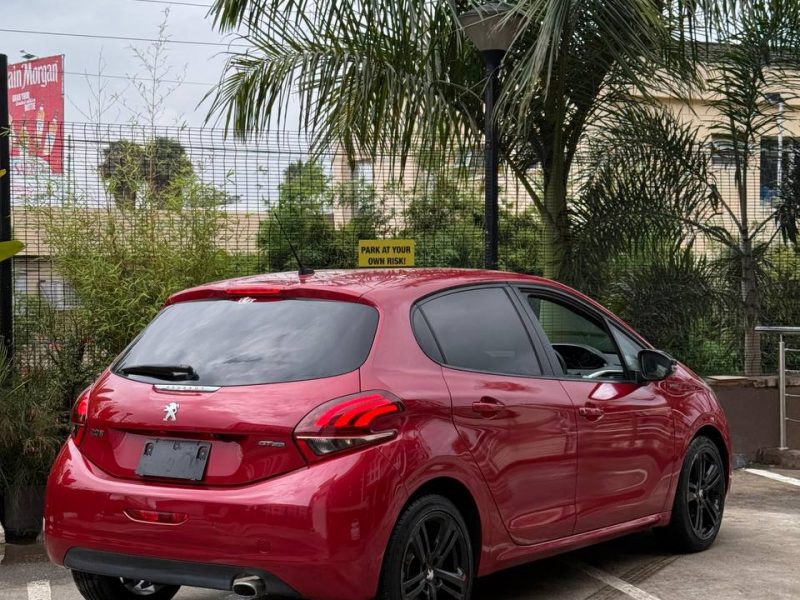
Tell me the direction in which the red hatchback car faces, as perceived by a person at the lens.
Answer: facing away from the viewer and to the right of the viewer

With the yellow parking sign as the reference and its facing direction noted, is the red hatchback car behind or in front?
in front

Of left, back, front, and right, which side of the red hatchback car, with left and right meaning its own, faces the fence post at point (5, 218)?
left

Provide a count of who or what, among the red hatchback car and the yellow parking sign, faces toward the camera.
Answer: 1

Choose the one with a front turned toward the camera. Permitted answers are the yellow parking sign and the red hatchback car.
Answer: the yellow parking sign

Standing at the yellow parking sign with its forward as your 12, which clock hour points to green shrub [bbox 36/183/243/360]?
The green shrub is roughly at 2 o'clock from the yellow parking sign.

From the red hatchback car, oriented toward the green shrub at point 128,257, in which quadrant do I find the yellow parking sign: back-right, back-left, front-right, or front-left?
front-right

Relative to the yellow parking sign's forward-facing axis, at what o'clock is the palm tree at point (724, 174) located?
The palm tree is roughly at 8 o'clock from the yellow parking sign.

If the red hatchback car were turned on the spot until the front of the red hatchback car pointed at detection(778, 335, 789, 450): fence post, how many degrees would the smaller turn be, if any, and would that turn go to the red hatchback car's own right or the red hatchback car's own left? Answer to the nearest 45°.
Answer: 0° — it already faces it

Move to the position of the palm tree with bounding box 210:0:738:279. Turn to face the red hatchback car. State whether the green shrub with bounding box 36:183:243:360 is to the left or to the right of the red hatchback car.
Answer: right

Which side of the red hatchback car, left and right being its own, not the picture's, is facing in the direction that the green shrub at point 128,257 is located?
left

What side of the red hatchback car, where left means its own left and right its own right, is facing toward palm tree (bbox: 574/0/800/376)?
front

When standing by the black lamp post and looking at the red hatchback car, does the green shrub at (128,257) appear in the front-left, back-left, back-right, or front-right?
front-right

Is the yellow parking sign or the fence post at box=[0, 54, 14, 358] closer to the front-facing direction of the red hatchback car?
the yellow parking sign

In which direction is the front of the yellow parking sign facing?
toward the camera

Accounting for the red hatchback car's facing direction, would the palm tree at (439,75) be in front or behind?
in front
